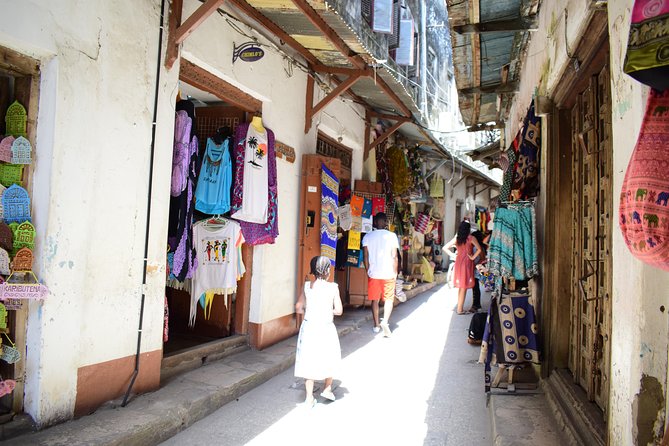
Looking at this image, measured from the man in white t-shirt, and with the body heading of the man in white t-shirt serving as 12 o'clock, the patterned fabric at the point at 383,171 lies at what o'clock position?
The patterned fabric is roughly at 12 o'clock from the man in white t-shirt.

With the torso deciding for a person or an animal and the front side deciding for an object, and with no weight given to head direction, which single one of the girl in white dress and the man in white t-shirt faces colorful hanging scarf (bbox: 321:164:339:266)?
the girl in white dress

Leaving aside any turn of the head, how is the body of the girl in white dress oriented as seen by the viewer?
away from the camera

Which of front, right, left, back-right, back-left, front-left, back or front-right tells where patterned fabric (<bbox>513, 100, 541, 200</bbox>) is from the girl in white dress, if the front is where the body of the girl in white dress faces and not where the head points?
right

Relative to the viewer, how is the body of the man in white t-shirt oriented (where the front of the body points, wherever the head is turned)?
away from the camera

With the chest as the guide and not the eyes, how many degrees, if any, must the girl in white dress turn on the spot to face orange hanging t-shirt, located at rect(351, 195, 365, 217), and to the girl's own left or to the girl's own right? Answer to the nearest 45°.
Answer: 0° — they already face it

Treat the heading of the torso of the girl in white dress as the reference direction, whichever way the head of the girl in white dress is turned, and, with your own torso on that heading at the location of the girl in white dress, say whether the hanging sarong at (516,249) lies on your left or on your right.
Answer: on your right

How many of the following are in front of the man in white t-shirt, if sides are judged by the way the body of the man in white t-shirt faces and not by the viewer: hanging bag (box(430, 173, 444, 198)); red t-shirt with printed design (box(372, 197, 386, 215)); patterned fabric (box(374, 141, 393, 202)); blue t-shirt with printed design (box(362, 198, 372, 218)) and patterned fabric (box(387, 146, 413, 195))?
5

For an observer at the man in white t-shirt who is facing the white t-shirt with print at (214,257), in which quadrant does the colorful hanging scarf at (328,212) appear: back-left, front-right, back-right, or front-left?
front-right

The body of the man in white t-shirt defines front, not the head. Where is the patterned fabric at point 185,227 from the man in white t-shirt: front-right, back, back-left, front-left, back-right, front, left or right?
back-left

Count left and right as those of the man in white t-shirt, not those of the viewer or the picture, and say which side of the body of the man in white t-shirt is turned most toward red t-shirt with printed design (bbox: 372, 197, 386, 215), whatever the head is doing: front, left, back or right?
front

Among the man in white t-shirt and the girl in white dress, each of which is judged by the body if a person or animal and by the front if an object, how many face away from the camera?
2

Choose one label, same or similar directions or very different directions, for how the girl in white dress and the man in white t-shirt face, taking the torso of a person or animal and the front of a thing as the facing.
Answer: same or similar directions
